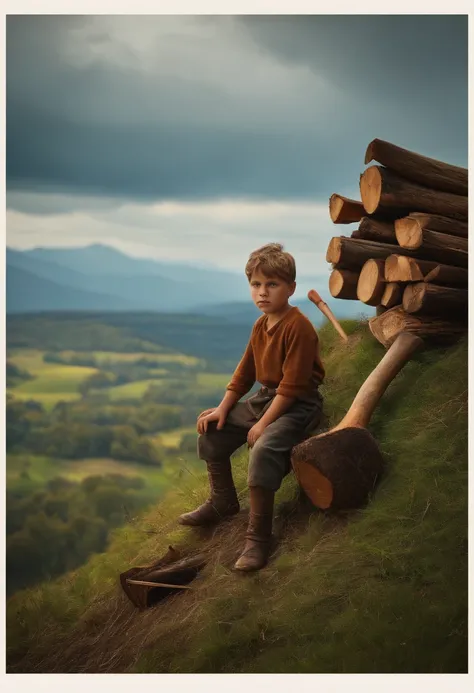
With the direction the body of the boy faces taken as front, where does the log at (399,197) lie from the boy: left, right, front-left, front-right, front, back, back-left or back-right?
back

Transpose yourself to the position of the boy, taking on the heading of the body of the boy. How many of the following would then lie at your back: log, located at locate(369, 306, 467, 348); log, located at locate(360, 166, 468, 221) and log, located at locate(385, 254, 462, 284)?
3

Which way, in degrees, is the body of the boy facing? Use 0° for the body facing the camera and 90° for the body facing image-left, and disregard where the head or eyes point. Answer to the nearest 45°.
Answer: approximately 45°

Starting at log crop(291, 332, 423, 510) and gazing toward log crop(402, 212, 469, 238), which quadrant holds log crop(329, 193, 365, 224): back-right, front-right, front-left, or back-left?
front-left

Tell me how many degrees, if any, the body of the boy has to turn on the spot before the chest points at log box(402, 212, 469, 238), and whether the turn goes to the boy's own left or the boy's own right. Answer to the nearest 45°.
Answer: approximately 180°

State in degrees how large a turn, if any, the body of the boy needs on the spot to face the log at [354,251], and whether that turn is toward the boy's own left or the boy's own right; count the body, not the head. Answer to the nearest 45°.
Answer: approximately 180°

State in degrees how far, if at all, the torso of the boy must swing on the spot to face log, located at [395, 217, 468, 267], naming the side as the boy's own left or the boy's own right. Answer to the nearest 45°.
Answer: approximately 180°

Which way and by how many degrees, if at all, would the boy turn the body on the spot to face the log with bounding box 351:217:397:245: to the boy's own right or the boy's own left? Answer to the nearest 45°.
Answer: approximately 180°

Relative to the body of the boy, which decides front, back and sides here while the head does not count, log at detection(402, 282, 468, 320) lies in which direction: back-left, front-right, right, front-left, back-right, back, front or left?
back
